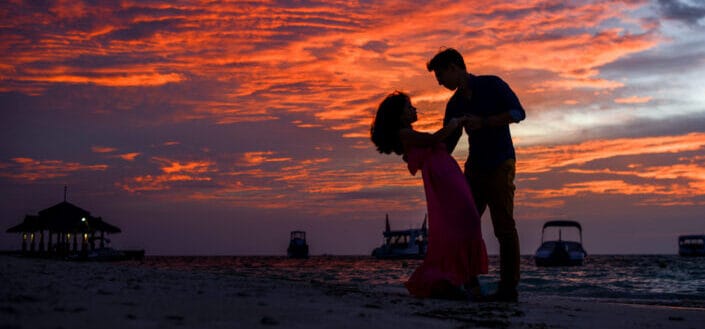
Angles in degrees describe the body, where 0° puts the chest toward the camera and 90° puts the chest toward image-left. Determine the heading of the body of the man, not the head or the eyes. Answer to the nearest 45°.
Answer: approximately 90°

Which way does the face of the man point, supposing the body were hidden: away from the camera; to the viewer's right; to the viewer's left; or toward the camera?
to the viewer's left

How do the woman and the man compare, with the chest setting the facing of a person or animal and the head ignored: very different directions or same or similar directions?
very different directions

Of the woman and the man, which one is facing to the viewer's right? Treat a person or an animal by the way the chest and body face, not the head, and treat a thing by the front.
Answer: the woman

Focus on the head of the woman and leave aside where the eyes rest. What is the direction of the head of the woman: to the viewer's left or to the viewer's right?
to the viewer's right

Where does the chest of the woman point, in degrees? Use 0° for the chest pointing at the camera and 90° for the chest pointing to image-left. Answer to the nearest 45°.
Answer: approximately 270°

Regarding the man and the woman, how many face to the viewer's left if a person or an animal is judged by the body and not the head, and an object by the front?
1
